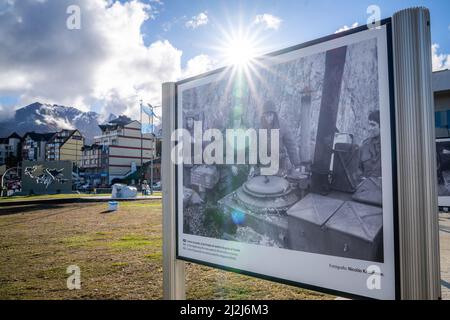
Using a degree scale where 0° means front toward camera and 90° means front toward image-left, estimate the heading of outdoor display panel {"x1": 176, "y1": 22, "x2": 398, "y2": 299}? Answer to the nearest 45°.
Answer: approximately 45°

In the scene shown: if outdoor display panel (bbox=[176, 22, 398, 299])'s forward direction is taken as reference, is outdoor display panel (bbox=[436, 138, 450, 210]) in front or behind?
behind

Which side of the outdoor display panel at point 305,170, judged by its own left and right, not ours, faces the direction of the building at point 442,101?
back
